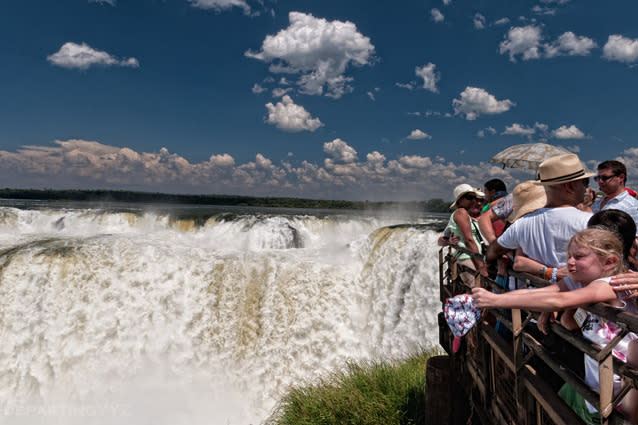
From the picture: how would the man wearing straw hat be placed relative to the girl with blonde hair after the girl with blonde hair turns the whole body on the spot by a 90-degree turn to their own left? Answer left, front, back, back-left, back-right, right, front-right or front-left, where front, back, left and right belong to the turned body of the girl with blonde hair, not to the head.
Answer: back

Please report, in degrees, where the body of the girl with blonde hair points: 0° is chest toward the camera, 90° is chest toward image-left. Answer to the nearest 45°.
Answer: approximately 90°
